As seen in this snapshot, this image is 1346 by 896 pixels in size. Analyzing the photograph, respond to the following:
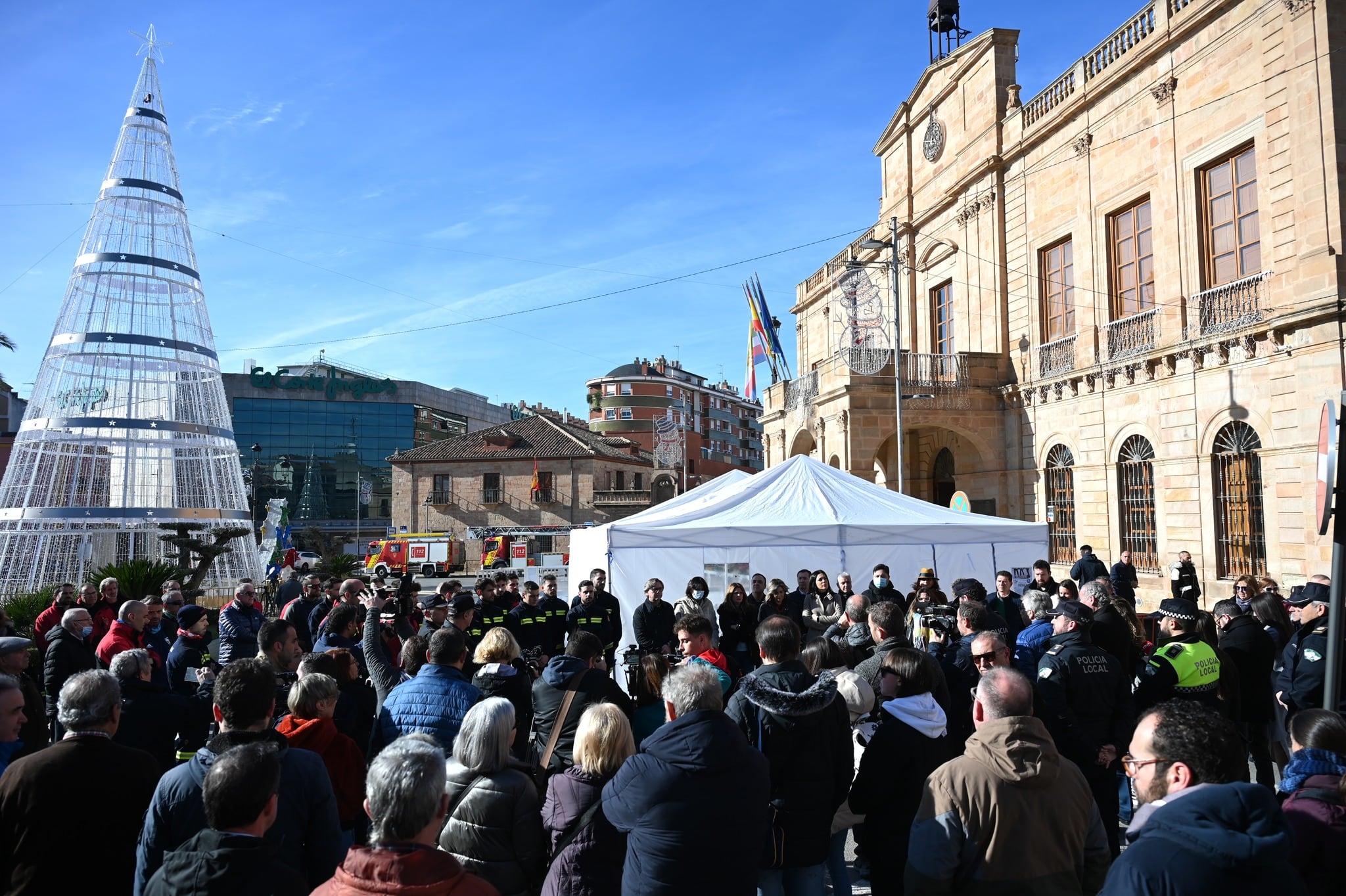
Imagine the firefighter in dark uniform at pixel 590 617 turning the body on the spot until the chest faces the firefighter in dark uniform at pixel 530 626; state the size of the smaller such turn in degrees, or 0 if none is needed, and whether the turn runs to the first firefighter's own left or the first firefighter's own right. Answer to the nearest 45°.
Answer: approximately 90° to the first firefighter's own right

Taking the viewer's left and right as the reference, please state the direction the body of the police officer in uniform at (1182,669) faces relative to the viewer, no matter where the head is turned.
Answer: facing away from the viewer and to the left of the viewer

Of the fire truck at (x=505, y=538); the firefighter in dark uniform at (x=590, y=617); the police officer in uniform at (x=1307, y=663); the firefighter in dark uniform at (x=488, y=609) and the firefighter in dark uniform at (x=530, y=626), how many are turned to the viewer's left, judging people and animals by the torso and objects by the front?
2

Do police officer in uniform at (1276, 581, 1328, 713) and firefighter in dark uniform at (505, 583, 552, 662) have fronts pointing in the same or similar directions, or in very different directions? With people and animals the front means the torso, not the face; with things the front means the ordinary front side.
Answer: very different directions

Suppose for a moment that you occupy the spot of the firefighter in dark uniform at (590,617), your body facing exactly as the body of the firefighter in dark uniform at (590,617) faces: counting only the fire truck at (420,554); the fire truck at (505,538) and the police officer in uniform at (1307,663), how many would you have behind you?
2

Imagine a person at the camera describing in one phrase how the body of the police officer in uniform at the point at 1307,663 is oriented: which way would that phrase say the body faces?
to the viewer's left

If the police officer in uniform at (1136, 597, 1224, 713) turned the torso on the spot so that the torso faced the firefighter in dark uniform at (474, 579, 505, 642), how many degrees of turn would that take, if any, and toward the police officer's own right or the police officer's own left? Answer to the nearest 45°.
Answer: approximately 45° to the police officer's own left

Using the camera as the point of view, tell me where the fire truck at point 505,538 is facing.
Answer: facing to the left of the viewer

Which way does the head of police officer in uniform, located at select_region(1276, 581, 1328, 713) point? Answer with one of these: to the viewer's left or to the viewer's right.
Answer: to the viewer's left

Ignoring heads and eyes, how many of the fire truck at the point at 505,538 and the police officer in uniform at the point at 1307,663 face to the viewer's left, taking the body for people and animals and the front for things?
2

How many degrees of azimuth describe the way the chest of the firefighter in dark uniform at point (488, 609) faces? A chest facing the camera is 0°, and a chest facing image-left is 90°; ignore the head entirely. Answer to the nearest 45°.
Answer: approximately 315°
